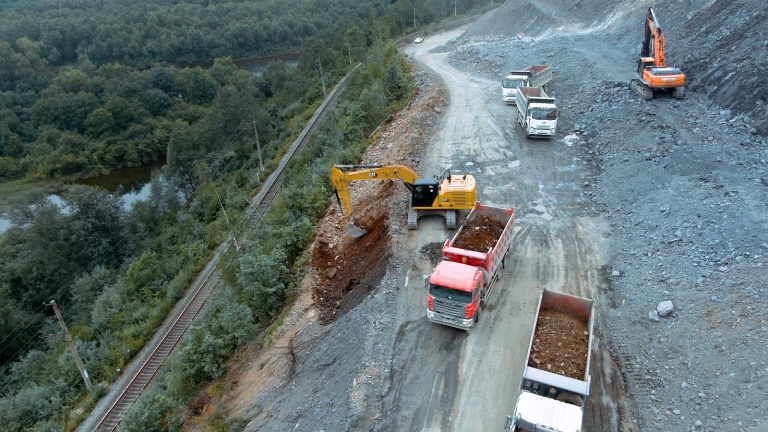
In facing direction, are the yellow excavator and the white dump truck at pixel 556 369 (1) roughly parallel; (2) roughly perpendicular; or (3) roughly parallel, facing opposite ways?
roughly perpendicular

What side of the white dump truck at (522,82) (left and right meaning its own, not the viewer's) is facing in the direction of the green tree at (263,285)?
front

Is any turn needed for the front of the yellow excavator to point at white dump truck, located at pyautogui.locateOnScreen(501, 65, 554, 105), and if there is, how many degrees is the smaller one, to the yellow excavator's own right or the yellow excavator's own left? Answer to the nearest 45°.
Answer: approximately 135° to the yellow excavator's own right

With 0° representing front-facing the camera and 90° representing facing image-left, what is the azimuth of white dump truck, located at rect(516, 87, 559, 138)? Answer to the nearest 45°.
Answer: approximately 0°

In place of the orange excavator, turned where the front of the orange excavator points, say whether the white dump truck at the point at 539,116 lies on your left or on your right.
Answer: on your left

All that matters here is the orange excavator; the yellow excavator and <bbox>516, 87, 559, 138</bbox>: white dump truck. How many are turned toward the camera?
1

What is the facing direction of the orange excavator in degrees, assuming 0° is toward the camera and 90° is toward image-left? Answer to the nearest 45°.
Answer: approximately 135°

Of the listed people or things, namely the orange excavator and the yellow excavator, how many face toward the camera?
0

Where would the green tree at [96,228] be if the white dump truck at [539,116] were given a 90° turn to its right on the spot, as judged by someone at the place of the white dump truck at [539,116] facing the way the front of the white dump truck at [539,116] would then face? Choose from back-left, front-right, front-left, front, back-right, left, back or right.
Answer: front

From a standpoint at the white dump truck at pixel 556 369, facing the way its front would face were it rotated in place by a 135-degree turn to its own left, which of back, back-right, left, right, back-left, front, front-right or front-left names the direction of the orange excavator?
front-left

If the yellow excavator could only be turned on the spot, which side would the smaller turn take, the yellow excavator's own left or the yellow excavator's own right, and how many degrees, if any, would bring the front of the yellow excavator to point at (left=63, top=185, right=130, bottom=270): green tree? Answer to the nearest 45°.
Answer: approximately 45° to the yellow excavator's own right

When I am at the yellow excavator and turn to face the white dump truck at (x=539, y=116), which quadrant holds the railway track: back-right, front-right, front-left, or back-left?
back-left

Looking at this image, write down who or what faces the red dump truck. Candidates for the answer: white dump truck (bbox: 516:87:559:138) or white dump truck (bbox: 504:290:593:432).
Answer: white dump truck (bbox: 516:87:559:138)

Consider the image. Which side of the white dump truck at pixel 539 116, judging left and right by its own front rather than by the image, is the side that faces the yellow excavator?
front

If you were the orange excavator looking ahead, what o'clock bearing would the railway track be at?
The railway track is roughly at 9 o'clock from the orange excavator.

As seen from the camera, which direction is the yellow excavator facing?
to the viewer's left

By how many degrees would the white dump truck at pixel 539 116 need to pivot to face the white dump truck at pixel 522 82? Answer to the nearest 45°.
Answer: approximately 180°

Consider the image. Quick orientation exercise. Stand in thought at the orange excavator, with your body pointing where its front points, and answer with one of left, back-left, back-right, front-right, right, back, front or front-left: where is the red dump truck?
back-left

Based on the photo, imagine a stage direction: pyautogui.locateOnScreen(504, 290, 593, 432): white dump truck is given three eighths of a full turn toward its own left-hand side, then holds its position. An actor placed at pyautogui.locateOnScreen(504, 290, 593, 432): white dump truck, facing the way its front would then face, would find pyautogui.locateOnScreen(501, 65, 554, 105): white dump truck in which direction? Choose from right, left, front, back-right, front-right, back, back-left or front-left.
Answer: front-left

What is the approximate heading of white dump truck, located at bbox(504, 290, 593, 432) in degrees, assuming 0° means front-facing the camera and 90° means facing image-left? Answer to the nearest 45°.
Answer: approximately 0°
